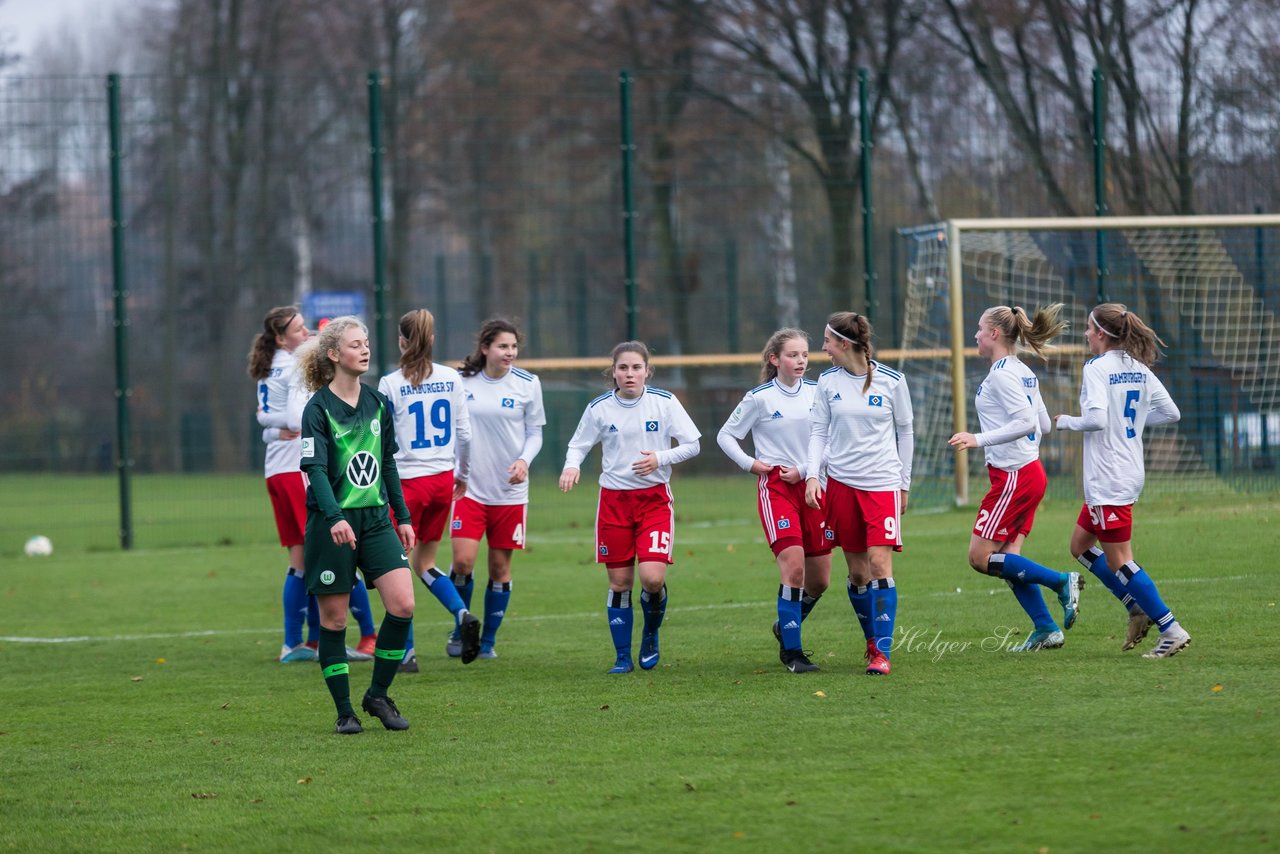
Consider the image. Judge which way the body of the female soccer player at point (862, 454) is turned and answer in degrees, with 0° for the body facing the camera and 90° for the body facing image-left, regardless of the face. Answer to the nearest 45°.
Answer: approximately 0°

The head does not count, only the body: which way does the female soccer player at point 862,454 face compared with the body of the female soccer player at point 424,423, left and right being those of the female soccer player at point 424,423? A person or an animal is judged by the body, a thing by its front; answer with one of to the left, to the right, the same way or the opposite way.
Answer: the opposite way

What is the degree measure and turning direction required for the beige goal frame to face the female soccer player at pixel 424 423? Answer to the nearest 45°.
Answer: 0° — it already faces them

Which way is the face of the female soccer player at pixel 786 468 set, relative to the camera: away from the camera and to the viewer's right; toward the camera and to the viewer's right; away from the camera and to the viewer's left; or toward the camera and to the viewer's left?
toward the camera and to the viewer's right

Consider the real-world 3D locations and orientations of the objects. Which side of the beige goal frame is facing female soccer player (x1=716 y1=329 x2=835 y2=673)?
front

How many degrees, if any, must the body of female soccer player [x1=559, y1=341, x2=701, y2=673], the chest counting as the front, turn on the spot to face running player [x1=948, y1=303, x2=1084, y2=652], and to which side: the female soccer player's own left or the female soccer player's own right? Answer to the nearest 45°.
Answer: approximately 90° to the female soccer player's own left

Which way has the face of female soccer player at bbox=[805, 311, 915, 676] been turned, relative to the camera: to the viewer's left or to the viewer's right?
to the viewer's left

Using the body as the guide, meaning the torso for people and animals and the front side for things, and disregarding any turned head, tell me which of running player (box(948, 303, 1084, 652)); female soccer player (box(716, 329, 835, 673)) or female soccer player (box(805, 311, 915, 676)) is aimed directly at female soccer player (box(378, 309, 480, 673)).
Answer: the running player

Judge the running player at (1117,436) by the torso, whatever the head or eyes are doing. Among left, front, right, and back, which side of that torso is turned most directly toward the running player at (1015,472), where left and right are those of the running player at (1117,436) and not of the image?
front

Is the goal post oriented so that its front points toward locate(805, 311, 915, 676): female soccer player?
yes

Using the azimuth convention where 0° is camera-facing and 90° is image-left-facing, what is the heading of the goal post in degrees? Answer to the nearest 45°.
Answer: approximately 0°
